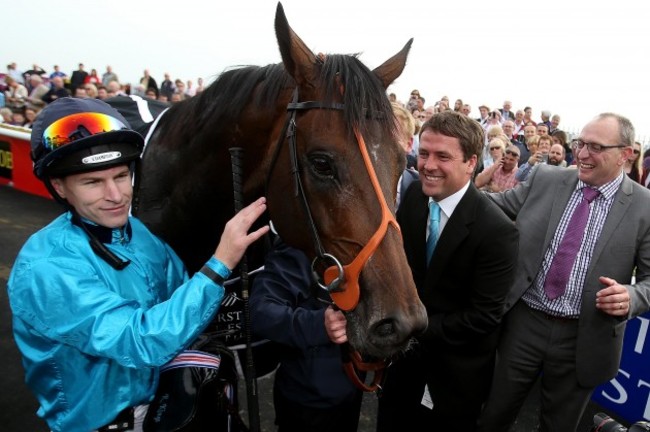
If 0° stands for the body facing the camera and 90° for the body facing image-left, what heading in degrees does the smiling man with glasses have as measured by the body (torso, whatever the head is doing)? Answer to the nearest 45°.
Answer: approximately 45°

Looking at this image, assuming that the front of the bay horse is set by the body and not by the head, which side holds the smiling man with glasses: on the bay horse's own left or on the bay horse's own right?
on the bay horse's own left

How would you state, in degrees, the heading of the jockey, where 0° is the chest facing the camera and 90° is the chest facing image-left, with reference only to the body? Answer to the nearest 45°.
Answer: approximately 315°
